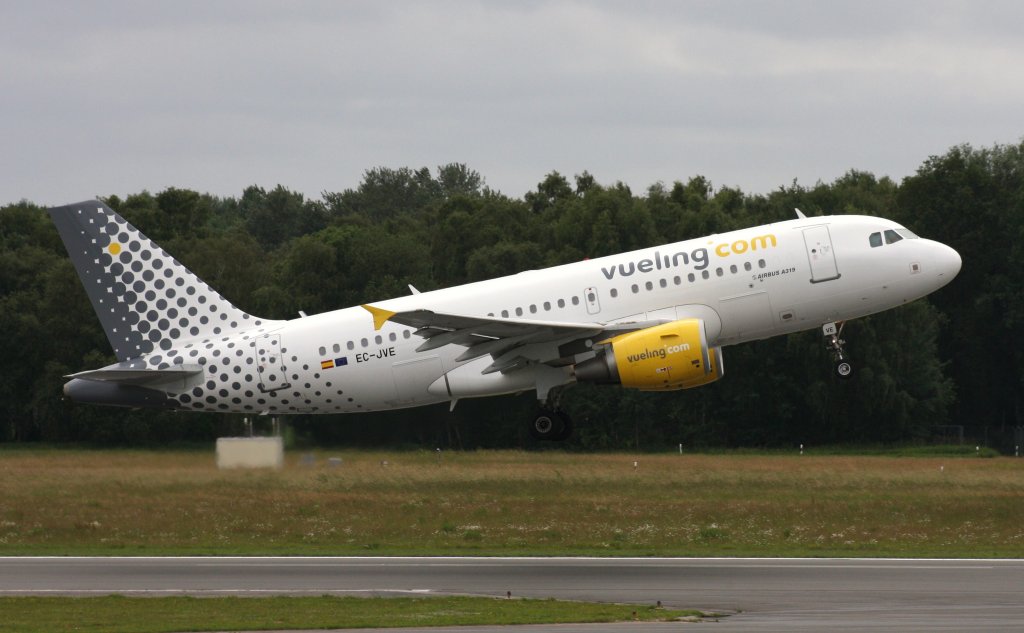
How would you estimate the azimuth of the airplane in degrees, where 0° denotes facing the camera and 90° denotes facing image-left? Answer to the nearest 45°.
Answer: approximately 270°

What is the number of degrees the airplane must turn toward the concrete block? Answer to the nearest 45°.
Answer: approximately 135° to its left
